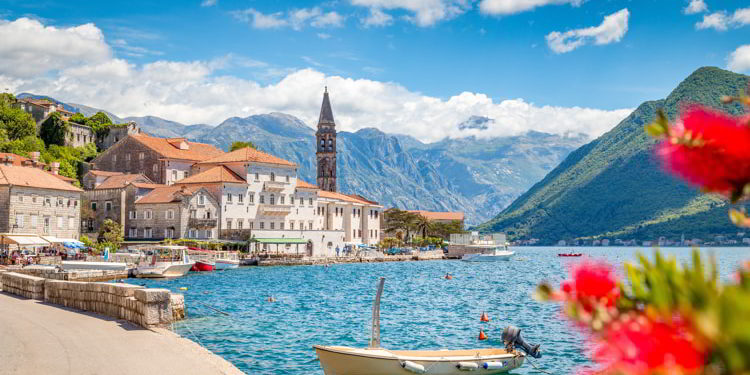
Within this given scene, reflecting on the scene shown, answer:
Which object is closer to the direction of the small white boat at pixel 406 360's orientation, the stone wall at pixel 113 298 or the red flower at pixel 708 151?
the stone wall

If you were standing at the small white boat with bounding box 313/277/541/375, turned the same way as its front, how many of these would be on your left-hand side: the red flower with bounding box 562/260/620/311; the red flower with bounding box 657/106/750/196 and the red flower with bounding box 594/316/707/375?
3

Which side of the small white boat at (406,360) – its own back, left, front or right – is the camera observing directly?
left

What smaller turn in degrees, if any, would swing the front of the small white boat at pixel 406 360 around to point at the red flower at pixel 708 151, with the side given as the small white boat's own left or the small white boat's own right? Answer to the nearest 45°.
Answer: approximately 90° to the small white boat's own left

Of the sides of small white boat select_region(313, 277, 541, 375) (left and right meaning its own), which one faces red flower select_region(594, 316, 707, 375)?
left

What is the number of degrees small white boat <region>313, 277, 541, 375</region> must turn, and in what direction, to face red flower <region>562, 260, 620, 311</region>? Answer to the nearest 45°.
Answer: approximately 90° to its left
